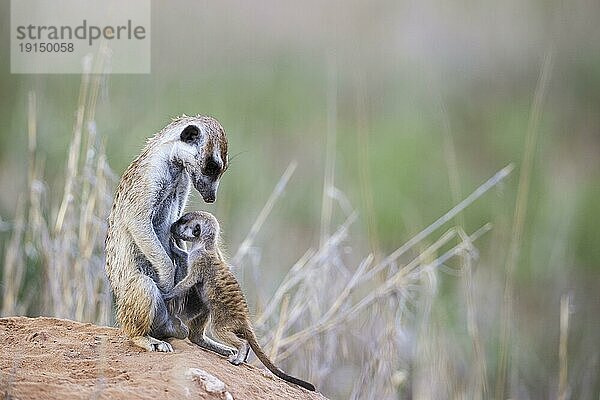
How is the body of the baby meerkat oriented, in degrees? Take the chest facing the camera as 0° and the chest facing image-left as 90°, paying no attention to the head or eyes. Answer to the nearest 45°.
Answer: approximately 90°

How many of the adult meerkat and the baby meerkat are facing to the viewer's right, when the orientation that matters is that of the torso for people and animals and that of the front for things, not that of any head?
1

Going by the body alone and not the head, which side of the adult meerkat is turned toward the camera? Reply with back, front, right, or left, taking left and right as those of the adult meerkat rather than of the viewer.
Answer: right

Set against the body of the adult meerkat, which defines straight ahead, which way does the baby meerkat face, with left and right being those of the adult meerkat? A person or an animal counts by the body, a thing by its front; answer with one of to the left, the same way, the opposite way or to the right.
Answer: the opposite way
